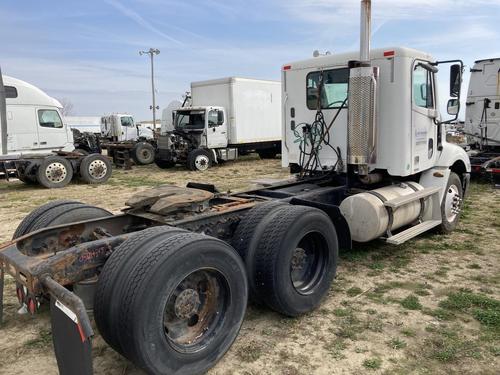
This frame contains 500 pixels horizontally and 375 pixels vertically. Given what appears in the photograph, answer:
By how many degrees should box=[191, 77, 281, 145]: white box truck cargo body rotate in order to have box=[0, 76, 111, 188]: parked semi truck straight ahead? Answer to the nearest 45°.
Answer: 0° — it already faces it

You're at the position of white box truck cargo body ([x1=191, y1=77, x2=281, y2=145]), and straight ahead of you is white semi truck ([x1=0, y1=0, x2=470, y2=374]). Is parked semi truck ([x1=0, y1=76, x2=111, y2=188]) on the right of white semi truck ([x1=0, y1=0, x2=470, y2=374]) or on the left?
right

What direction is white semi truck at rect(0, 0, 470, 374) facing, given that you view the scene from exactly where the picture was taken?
facing away from the viewer and to the right of the viewer

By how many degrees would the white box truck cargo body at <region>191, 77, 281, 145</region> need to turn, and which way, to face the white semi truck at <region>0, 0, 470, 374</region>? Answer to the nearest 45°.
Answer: approximately 45° to its left

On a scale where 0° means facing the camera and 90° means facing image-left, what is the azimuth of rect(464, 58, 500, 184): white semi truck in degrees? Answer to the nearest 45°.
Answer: approximately 135°

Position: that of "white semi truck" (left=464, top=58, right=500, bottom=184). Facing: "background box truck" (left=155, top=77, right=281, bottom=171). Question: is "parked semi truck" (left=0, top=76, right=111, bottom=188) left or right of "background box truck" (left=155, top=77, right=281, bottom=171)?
left

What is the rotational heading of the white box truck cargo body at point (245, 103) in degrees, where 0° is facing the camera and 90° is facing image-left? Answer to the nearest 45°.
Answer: approximately 45°

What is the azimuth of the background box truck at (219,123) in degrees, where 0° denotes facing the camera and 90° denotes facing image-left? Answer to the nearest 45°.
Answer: approximately 45°

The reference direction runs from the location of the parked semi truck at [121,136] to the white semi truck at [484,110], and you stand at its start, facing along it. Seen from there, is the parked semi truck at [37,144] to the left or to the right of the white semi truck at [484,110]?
right

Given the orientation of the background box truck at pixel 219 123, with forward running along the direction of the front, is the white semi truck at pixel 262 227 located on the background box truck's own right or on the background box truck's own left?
on the background box truck's own left

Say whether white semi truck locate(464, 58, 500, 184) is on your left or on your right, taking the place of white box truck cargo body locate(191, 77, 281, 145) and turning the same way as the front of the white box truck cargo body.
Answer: on your left

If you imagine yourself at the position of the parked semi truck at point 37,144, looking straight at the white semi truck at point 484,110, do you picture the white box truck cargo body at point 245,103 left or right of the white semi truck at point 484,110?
left
